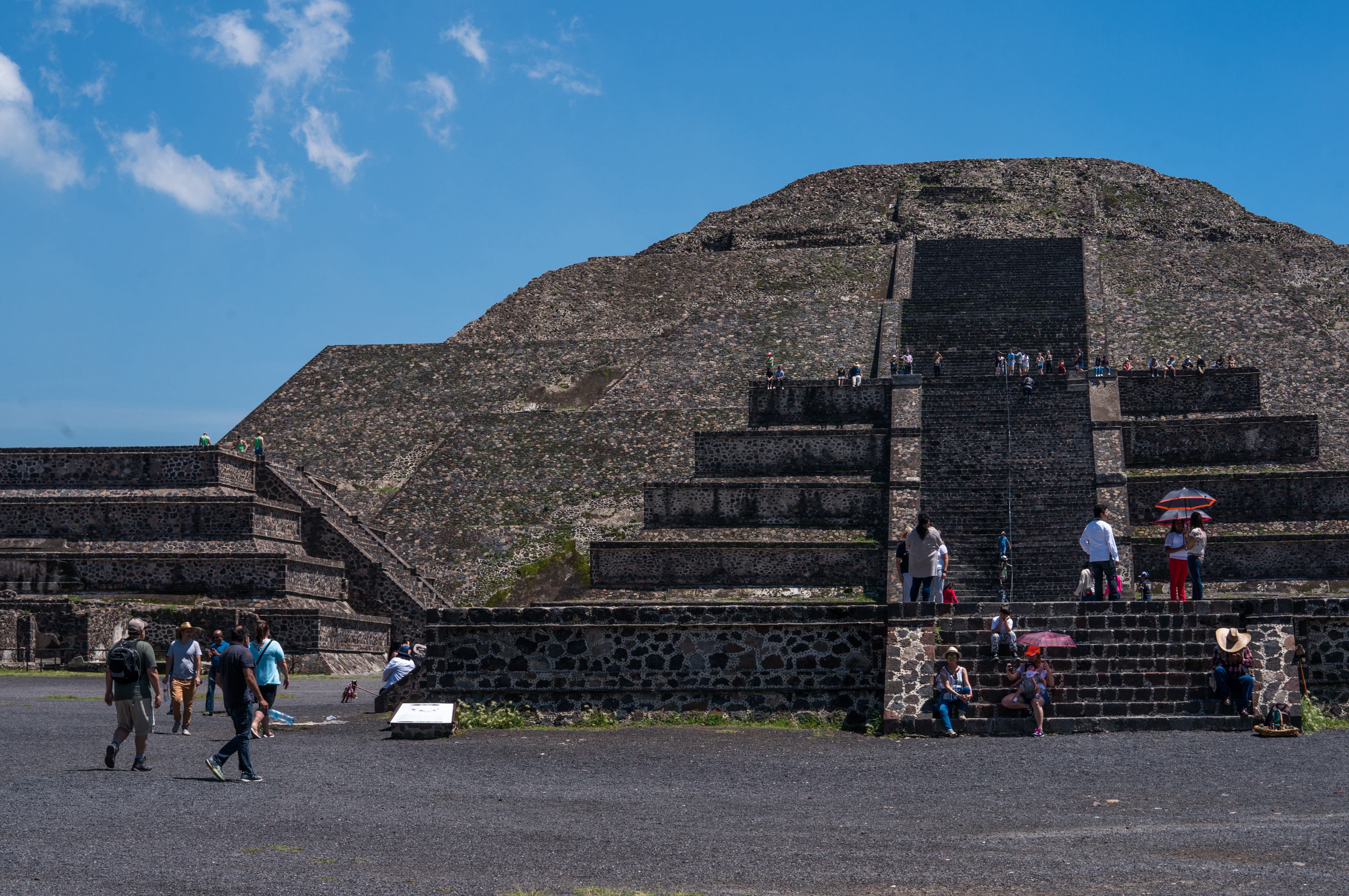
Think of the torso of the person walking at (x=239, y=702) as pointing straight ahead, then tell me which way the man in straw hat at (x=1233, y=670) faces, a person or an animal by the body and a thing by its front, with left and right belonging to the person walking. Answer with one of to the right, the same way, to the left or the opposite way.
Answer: the opposite way

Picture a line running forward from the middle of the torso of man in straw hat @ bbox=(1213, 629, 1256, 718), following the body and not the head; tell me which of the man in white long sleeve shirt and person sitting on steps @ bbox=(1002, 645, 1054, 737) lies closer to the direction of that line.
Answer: the person sitting on steps

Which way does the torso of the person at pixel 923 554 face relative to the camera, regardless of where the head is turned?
away from the camera

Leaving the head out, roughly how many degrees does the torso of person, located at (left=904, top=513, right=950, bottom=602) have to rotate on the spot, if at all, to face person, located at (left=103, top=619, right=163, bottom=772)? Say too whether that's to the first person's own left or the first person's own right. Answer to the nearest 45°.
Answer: approximately 135° to the first person's own left

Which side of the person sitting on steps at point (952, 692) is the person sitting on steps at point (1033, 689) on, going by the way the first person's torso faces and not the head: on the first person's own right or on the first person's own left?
on the first person's own left

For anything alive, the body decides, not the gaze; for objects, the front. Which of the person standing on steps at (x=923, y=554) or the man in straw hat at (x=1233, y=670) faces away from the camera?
the person standing on steps
